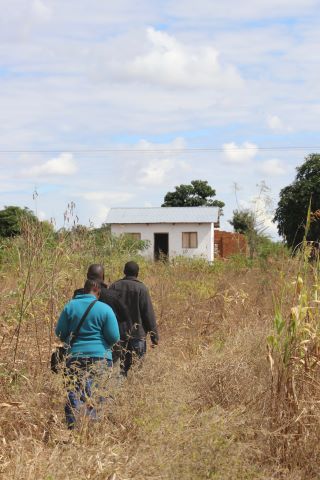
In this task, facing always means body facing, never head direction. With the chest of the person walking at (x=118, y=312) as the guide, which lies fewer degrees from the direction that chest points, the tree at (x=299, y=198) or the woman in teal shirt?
the tree

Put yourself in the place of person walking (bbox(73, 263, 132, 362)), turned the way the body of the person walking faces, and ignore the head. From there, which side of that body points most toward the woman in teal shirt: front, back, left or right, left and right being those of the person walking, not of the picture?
back

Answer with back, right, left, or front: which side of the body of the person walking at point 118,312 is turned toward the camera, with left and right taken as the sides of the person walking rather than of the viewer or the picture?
back

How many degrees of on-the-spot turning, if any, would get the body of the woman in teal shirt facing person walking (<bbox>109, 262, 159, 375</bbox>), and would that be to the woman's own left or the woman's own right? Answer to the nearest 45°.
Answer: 0° — they already face them

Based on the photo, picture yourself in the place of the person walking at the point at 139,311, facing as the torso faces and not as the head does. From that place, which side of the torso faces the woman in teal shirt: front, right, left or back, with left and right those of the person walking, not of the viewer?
back

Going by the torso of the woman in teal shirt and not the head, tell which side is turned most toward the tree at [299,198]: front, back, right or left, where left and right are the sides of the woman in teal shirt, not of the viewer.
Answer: front

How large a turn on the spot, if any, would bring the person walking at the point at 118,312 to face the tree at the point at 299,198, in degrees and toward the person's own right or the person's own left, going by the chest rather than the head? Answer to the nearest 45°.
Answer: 0° — they already face it

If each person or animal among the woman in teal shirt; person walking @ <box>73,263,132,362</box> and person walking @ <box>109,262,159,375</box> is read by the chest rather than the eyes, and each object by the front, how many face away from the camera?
3

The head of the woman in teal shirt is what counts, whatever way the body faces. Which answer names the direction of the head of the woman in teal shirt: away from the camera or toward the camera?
away from the camera

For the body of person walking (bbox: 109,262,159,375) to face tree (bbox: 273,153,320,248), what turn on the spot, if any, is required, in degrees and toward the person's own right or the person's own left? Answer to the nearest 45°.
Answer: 0° — they already face it

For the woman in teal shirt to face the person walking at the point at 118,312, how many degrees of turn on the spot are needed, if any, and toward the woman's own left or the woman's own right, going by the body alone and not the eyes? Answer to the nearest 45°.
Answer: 0° — they already face them

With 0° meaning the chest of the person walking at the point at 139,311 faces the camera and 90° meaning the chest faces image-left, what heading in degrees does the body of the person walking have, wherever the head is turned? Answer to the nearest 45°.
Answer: approximately 180°

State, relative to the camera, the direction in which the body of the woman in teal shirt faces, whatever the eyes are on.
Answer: away from the camera
